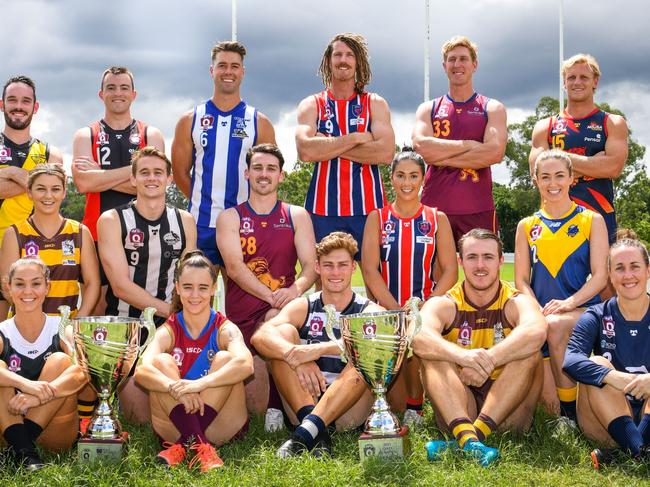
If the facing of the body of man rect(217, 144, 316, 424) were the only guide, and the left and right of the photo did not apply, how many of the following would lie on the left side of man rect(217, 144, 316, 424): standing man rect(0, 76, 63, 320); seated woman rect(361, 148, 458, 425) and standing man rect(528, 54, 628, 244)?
2

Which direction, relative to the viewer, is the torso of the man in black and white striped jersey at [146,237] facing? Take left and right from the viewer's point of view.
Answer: facing the viewer

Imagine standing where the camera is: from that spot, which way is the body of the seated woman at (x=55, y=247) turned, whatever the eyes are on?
toward the camera

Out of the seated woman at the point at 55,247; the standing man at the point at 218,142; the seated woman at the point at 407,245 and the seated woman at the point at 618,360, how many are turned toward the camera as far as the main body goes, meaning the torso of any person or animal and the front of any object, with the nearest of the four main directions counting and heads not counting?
4

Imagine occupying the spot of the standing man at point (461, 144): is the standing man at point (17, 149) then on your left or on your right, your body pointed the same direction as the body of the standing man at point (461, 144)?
on your right

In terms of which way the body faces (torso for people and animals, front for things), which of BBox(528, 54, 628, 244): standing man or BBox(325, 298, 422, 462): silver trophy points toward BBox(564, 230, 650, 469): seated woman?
the standing man

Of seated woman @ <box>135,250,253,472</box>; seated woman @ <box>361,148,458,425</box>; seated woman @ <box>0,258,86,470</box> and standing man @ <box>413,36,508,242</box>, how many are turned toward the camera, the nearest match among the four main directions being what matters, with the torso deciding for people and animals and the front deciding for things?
4

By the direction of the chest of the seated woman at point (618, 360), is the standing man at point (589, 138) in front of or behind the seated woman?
behind

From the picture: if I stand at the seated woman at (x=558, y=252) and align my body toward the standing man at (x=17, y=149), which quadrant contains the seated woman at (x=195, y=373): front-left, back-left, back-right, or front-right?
front-left

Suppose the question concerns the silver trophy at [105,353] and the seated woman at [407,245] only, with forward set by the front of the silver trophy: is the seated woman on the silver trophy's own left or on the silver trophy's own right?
on the silver trophy's own left

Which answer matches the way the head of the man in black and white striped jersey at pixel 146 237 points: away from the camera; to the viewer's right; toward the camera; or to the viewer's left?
toward the camera

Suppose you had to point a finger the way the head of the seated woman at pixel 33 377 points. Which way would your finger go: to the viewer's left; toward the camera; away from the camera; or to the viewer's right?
toward the camera

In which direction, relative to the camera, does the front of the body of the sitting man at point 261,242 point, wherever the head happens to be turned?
toward the camera

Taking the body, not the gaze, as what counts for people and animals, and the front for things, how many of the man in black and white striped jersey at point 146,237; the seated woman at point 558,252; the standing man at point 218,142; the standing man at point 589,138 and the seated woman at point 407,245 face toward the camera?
5

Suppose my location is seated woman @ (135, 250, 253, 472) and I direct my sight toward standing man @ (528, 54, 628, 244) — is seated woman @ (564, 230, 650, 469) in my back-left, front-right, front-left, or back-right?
front-right

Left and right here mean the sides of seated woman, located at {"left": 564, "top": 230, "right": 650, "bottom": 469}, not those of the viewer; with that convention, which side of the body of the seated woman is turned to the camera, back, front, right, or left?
front
